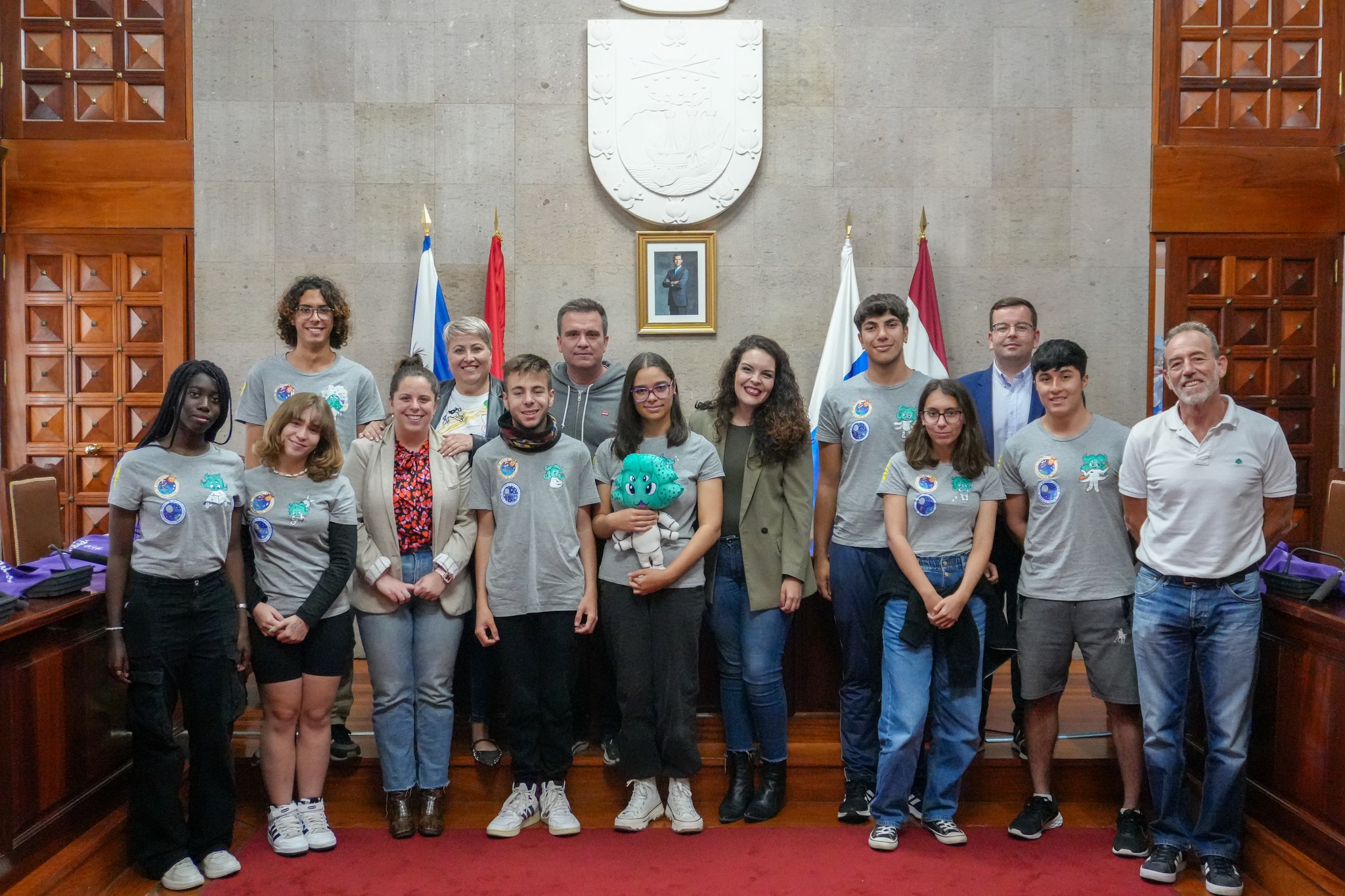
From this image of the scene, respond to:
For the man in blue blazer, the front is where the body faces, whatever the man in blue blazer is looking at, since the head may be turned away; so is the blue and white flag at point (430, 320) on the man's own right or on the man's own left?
on the man's own right

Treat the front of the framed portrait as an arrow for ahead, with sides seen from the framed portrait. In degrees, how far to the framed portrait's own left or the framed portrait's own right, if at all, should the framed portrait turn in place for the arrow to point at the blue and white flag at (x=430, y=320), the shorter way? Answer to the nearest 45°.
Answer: approximately 90° to the framed portrait's own right

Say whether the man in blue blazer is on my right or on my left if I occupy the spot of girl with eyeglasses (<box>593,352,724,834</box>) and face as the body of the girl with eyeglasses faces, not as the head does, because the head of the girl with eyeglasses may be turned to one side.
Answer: on my left

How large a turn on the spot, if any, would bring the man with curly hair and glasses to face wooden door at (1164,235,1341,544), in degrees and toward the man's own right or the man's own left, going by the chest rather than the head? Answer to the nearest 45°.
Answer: approximately 90° to the man's own left

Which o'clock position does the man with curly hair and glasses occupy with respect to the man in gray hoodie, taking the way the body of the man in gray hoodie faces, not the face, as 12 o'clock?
The man with curly hair and glasses is roughly at 3 o'clock from the man in gray hoodie.

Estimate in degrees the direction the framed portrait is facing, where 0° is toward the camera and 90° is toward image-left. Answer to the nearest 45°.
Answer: approximately 0°
